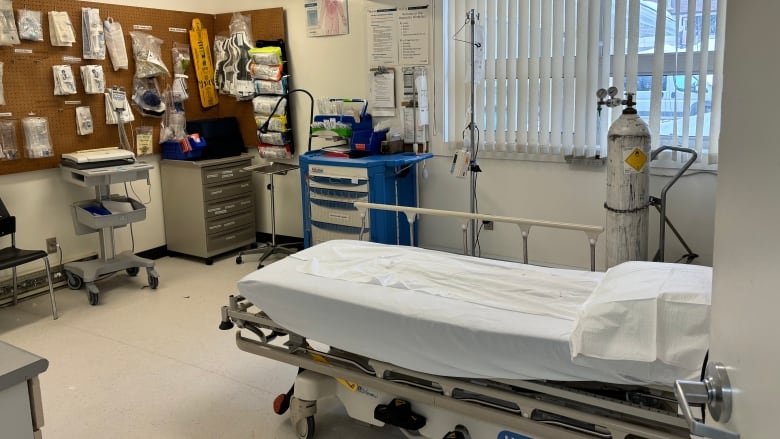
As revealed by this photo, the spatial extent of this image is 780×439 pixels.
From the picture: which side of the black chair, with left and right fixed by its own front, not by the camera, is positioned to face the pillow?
front

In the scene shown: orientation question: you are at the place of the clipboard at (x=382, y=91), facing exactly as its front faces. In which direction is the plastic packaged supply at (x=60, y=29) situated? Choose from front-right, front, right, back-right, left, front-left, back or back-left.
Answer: right

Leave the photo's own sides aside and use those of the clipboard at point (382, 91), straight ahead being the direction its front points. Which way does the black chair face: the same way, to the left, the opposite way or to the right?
to the left

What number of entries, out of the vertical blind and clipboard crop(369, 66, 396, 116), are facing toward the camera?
2

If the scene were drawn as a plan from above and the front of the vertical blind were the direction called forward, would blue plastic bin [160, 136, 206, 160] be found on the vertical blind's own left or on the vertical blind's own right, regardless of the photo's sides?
on the vertical blind's own right

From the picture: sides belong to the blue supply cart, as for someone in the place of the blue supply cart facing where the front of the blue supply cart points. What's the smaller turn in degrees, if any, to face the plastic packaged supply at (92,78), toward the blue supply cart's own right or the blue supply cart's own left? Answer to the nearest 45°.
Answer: approximately 45° to the blue supply cart's own right

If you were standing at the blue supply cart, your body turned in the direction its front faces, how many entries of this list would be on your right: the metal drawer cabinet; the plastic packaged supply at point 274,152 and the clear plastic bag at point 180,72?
3

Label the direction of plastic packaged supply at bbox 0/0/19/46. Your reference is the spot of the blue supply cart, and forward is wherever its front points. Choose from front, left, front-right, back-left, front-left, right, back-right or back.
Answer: front-right
